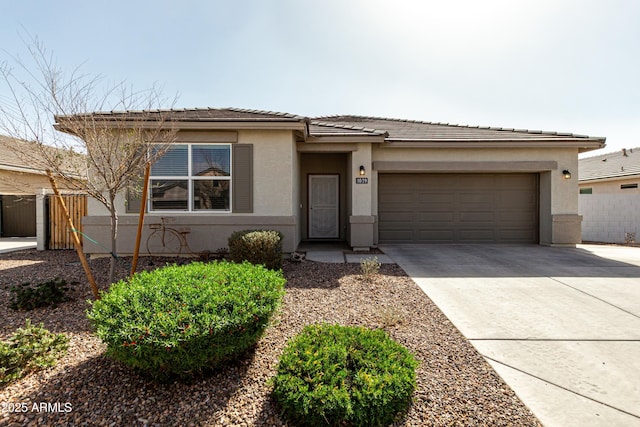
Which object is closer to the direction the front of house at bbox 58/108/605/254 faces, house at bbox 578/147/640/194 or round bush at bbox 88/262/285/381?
the round bush

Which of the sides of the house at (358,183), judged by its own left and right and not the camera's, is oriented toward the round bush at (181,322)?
front

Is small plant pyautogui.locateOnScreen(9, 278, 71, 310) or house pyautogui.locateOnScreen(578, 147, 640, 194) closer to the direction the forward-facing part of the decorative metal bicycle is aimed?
the small plant

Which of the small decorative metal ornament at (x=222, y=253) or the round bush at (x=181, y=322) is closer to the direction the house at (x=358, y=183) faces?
the round bush

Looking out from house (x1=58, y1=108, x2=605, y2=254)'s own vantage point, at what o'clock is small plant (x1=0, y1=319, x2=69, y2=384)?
The small plant is roughly at 1 o'clock from the house.

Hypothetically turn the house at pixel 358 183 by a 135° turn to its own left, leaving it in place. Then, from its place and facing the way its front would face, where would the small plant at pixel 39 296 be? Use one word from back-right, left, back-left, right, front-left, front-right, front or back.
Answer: back

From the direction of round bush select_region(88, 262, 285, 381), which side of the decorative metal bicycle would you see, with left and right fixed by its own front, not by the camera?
left

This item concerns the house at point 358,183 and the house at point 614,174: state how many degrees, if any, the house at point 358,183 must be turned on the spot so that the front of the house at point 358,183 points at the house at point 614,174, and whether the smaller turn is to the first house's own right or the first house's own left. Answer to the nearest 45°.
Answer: approximately 135° to the first house's own left

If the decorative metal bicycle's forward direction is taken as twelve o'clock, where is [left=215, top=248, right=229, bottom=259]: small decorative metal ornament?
The small decorative metal ornament is roughly at 7 o'clock from the decorative metal bicycle.

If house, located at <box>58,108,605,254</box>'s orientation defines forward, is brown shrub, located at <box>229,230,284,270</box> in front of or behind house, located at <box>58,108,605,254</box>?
in front

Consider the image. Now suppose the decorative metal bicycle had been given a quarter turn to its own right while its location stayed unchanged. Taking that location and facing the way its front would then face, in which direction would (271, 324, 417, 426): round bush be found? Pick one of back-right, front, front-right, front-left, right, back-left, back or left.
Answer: back

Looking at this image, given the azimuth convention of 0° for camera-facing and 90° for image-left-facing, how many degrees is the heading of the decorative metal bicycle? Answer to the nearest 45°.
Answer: approximately 90°

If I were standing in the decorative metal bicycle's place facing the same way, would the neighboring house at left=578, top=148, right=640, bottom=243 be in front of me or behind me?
behind
